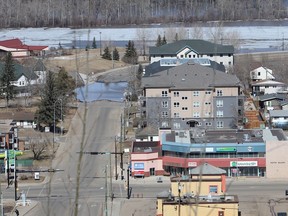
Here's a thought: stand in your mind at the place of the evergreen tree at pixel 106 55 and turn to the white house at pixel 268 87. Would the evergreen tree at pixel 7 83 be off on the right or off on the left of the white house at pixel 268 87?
right

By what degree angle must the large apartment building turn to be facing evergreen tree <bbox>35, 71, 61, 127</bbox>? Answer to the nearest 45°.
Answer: approximately 90° to its right

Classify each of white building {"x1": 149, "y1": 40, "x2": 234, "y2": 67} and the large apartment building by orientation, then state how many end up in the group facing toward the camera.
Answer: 2

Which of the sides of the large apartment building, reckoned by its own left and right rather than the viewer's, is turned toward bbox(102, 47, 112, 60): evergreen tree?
back

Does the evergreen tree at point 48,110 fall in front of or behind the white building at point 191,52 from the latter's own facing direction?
in front

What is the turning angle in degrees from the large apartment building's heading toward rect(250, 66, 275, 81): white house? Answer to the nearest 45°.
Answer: approximately 180°

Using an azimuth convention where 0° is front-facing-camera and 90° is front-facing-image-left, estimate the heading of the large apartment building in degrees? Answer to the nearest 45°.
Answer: approximately 0°

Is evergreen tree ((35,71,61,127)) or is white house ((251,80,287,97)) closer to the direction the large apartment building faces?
the evergreen tree

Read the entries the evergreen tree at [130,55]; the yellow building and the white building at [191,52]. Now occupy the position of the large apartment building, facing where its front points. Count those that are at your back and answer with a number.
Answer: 2

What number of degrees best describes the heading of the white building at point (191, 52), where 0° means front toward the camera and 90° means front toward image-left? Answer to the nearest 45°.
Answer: approximately 0°
